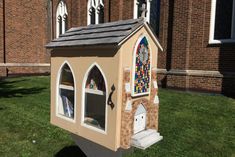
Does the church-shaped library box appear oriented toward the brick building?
no
